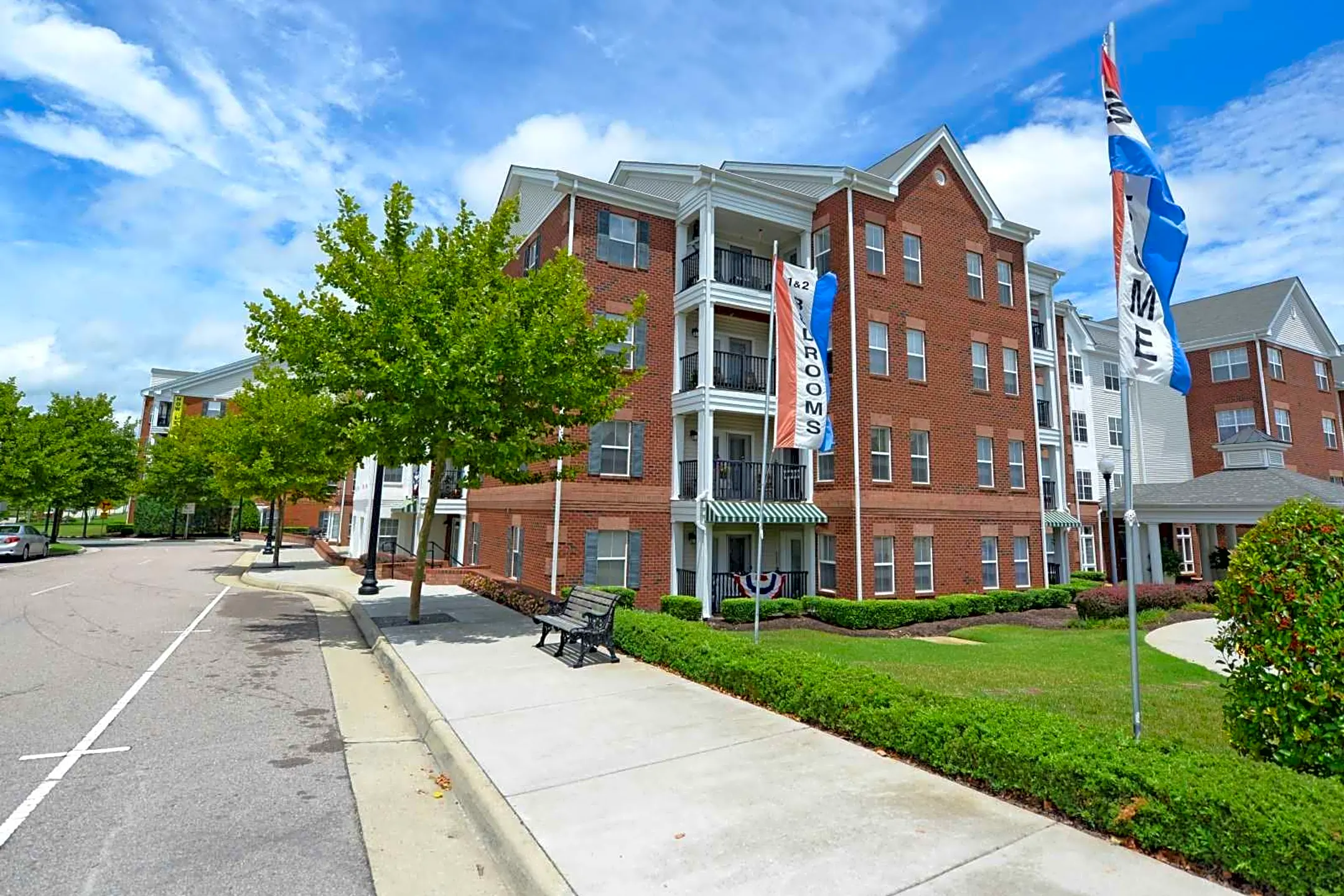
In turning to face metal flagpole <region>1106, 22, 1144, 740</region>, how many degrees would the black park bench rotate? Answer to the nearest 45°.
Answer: approximately 90° to its left

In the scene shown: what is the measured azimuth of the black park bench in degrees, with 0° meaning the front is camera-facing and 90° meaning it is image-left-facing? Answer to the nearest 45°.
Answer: approximately 45°

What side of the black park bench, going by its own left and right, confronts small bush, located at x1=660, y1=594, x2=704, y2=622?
back

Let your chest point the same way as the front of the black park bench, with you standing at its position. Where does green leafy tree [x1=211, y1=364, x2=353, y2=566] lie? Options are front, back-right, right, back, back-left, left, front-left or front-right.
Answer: right

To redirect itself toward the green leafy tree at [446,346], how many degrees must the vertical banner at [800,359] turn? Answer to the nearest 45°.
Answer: approximately 90° to its right

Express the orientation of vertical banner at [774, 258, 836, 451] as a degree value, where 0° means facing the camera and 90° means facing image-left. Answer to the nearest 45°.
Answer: approximately 0°

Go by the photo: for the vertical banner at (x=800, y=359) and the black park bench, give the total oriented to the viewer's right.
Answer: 0

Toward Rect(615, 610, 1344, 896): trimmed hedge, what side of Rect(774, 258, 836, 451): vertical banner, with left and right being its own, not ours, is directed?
front

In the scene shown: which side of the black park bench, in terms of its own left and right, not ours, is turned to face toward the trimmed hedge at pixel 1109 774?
left

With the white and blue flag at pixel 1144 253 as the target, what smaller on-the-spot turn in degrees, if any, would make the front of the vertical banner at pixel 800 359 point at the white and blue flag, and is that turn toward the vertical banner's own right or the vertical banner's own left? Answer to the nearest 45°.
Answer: approximately 45° to the vertical banner's own left

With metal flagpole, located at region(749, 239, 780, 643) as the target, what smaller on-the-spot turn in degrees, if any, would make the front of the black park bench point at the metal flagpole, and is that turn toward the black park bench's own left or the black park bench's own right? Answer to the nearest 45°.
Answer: approximately 180°
